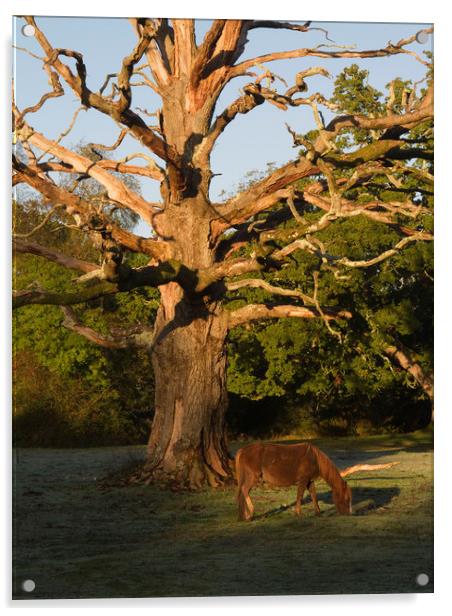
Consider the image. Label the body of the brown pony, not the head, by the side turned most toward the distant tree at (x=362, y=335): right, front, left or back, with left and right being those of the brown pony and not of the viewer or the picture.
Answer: left

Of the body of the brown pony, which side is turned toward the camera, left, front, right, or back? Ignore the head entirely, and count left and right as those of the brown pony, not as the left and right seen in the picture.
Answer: right

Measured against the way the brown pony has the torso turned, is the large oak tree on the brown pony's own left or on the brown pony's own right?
on the brown pony's own left
